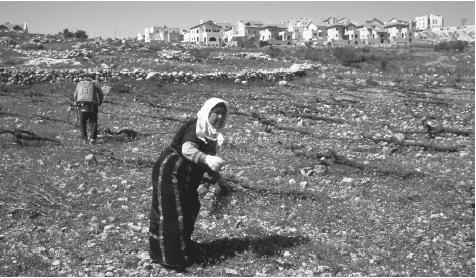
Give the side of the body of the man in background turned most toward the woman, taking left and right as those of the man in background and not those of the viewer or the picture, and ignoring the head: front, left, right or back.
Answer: back

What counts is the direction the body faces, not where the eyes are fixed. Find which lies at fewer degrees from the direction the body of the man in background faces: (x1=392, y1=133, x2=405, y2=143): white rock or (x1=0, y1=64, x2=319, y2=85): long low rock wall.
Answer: the long low rock wall

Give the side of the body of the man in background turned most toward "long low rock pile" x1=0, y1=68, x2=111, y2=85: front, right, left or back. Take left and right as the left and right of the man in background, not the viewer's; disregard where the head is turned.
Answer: front

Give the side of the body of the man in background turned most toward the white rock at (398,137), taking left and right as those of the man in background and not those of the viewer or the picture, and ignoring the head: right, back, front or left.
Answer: right

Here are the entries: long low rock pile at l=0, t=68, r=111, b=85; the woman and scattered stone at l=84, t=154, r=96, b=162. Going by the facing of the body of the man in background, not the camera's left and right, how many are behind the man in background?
2

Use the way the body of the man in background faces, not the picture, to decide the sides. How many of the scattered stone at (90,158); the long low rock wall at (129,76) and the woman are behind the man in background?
2

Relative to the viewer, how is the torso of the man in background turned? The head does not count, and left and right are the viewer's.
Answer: facing away from the viewer

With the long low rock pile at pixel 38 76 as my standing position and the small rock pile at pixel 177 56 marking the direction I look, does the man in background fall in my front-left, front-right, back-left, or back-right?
back-right

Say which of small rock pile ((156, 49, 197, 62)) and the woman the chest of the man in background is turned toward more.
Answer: the small rock pile

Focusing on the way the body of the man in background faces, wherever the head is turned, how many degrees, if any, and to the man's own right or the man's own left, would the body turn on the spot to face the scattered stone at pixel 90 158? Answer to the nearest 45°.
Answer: approximately 180°

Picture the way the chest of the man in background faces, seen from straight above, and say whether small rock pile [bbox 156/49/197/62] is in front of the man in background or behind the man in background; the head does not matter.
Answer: in front

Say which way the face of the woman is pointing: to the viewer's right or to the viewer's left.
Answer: to the viewer's right

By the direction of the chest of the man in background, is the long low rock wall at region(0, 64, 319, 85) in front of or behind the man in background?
in front
